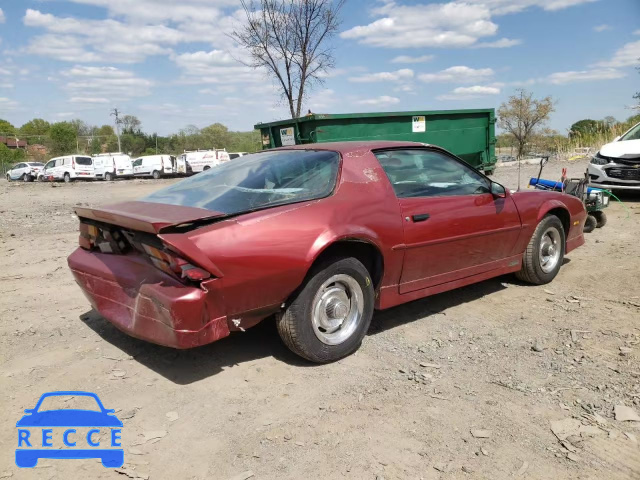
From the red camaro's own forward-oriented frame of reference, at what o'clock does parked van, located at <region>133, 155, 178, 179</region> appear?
The parked van is roughly at 10 o'clock from the red camaro.

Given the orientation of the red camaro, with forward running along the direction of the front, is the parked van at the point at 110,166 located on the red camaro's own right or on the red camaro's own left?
on the red camaro's own left

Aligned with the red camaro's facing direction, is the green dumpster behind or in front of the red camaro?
in front

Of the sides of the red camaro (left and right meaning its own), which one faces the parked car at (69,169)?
left

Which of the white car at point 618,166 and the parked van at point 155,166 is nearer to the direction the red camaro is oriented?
the white car

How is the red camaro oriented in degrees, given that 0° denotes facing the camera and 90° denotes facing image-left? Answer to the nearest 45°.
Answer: approximately 225°

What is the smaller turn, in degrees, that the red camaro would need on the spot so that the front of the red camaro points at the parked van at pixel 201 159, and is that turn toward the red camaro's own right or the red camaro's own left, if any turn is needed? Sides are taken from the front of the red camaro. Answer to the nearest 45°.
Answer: approximately 45° to the red camaro's own left

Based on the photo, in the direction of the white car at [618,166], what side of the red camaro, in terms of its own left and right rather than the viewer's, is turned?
front
